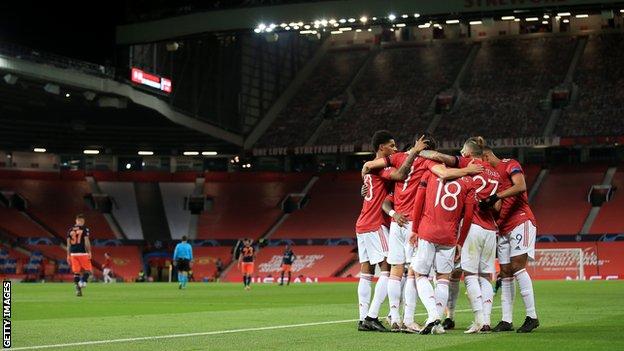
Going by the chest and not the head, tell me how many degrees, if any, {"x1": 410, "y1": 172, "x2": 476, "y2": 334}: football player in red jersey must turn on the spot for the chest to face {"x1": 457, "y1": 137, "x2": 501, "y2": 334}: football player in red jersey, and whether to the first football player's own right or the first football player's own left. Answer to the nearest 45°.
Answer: approximately 45° to the first football player's own right

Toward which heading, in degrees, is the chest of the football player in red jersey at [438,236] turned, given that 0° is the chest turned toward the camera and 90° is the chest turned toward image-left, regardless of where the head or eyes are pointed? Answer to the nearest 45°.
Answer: approximately 180°

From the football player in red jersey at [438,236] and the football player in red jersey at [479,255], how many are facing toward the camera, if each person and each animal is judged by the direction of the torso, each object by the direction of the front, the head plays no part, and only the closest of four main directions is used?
0

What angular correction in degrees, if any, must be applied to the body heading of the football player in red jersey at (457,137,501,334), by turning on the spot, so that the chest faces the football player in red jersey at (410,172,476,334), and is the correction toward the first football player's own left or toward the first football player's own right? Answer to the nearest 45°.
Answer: approximately 90° to the first football player's own left

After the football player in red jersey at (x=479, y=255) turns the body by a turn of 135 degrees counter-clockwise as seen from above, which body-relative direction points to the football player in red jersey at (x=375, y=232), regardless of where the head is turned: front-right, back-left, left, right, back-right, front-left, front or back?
right

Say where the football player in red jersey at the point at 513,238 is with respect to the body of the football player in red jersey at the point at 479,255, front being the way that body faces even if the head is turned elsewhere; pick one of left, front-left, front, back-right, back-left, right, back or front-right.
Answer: right

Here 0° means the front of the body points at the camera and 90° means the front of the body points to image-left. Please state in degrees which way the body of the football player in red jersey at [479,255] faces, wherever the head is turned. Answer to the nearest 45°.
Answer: approximately 135°

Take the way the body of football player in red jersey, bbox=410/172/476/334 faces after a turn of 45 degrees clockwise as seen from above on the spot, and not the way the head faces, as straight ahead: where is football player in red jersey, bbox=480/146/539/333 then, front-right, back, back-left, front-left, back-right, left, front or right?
front

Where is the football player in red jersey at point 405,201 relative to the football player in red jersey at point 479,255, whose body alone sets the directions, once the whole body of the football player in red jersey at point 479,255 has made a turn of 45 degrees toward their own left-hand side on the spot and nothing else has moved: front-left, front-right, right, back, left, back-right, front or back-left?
front

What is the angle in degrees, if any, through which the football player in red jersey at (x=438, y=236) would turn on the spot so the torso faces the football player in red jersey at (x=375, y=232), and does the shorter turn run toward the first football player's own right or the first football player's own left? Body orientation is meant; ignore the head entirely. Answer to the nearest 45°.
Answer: approximately 45° to the first football player's own left
